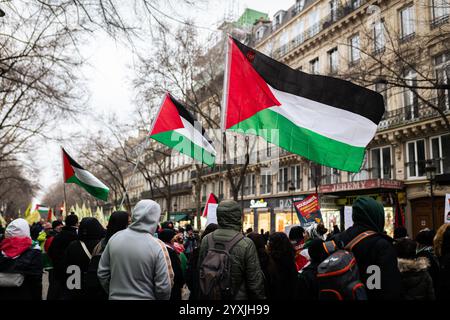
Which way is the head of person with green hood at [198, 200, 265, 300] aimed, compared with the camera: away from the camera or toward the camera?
away from the camera

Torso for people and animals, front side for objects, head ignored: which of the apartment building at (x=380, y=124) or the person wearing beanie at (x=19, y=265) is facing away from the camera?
the person wearing beanie

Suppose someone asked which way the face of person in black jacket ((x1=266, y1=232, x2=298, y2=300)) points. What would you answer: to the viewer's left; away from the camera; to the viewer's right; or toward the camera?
away from the camera

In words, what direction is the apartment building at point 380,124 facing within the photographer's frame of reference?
facing the viewer and to the left of the viewer

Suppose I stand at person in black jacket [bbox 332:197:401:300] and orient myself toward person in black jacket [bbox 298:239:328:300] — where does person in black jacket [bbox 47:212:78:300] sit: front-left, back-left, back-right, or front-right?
front-left

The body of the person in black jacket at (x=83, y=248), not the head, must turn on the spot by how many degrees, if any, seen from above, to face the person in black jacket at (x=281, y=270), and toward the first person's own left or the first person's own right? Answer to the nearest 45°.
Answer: approximately 90° to the first person's own right

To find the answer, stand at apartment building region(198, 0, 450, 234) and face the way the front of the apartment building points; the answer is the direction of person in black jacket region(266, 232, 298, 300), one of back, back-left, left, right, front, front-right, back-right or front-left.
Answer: front-left

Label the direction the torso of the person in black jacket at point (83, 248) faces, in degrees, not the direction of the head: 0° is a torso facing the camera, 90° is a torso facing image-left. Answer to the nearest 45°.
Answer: approximately 225°

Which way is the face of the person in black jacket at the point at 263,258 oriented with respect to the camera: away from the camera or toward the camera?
away from the camera

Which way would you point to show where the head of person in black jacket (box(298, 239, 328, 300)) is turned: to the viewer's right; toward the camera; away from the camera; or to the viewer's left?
away from the camera

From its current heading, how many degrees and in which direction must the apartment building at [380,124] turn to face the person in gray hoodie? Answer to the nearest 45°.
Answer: approximately 45° to its left

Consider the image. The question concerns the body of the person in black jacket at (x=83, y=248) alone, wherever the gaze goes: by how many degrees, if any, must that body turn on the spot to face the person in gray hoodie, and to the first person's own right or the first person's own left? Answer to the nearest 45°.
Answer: approximately 135° to the first person's own right

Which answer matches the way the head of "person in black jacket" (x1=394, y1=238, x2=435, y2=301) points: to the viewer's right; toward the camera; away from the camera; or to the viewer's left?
away from the camera

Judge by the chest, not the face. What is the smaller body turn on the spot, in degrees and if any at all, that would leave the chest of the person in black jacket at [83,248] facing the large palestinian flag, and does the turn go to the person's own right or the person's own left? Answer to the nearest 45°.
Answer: approximately 45° to the person's own right

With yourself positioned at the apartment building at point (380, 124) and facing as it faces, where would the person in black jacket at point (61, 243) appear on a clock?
The person in black jacket is roughly at 11 o'clock from the apartment building.

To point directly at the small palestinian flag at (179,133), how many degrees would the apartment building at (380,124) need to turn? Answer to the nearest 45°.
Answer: approximately 45° to its left

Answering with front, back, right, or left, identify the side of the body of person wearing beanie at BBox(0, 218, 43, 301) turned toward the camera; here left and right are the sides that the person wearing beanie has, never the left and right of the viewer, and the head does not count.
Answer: back

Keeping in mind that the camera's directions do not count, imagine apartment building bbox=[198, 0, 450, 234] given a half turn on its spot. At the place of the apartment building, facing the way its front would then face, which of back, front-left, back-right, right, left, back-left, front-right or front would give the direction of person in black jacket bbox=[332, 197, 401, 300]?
back-right
